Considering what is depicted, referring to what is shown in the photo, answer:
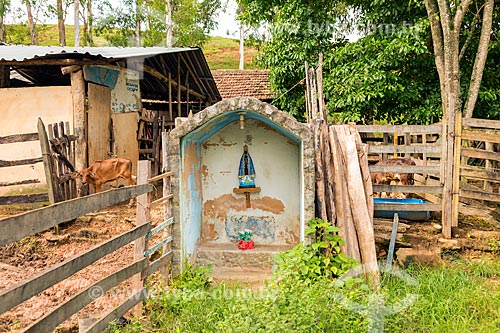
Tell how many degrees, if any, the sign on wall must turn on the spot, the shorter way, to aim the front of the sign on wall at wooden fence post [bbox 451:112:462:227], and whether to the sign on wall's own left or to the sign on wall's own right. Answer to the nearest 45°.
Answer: approximately 45° to the sign on wall's own left

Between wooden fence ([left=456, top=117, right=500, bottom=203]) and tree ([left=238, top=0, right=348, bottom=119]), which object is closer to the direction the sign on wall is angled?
the wooden fence

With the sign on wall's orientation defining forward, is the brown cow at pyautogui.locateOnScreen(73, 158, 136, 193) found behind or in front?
in front

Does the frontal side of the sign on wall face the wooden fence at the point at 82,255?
yes

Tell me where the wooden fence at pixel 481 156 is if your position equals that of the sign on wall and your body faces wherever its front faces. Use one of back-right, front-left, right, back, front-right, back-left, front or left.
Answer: front-left

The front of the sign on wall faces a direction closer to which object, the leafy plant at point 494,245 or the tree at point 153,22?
the leafy plant

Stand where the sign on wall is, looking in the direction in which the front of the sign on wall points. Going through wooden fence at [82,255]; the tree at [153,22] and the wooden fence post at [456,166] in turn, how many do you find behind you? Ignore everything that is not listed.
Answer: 1

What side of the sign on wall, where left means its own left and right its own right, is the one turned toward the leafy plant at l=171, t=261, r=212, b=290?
front

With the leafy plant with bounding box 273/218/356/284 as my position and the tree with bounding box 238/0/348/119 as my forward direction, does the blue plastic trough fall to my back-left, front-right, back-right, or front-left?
front-right

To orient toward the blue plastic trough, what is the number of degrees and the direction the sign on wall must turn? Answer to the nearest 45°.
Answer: approximately 45° to its left

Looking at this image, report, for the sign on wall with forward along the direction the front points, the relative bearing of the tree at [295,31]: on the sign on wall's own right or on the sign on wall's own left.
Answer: on the sign on wall's own left

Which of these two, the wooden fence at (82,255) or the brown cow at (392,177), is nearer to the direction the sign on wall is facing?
the wooden fence

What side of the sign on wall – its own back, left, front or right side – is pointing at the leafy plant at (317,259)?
front

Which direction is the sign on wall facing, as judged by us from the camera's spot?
facing the viewer

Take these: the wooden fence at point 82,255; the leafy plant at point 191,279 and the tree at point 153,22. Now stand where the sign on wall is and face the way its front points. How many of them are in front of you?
2

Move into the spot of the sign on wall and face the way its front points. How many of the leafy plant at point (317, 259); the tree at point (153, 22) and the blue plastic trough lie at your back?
1

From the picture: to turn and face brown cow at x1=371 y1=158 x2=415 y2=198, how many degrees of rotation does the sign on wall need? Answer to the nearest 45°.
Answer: approximately 45° to its left

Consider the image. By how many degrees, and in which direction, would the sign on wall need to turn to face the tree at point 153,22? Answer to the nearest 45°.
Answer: approximately 180°
